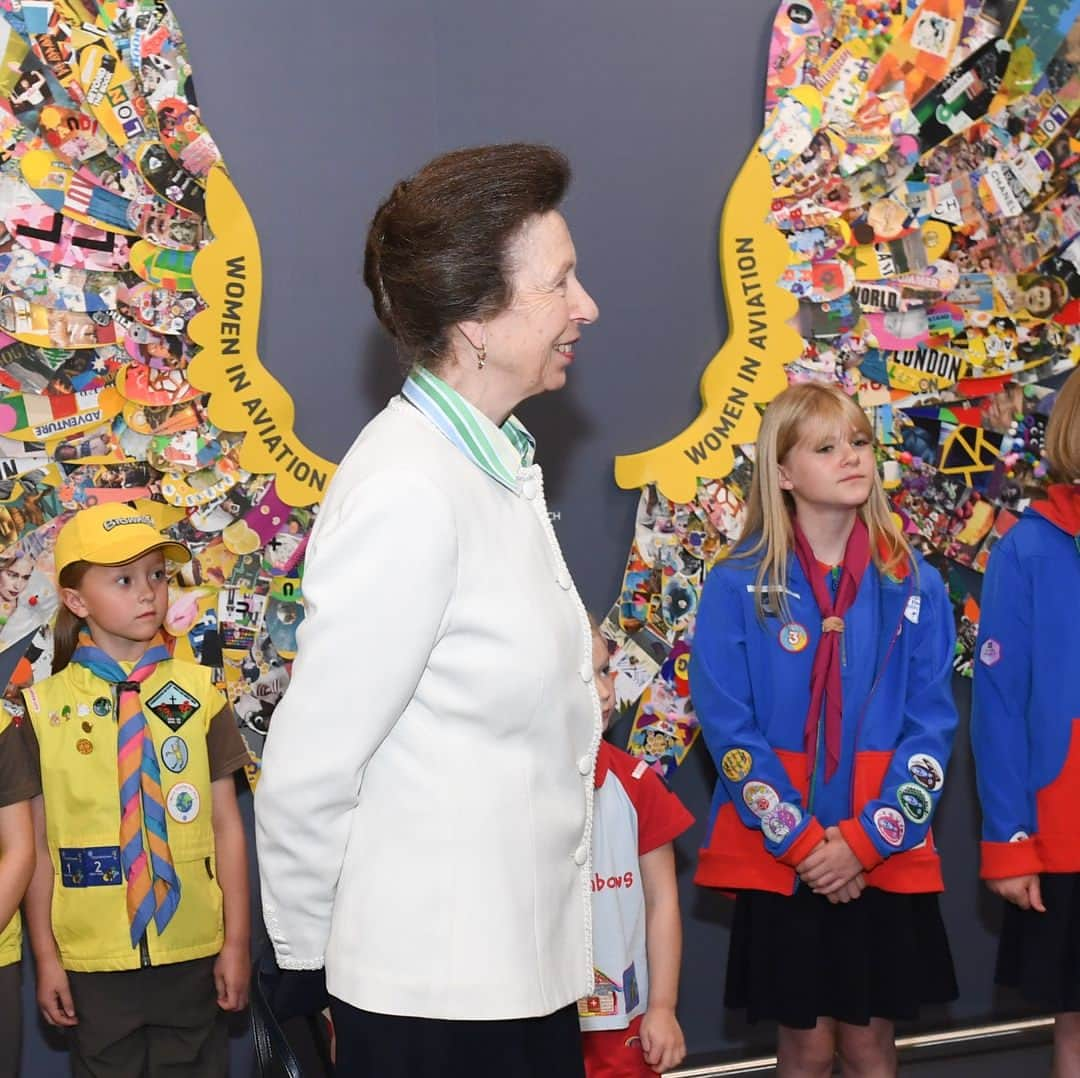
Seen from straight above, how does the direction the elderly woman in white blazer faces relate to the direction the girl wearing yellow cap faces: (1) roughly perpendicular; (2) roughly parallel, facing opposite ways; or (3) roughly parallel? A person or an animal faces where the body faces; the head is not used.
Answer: roughly perpendicular

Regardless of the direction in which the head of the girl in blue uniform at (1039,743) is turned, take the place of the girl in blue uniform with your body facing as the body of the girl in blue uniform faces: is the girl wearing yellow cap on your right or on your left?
on your right

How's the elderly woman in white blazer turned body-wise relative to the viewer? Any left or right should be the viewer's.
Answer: facing to the right of the viewer

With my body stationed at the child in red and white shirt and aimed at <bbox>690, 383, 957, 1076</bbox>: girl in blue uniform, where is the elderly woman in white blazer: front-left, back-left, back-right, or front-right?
back-right

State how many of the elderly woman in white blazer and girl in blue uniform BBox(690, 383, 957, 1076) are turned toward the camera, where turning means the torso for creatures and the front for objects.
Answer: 1

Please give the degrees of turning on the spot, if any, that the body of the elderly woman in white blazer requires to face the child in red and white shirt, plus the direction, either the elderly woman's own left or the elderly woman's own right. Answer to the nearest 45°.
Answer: approximately 90° to the elderly woman's own left

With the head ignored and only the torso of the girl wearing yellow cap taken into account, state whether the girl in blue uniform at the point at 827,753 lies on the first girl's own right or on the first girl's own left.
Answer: on the first girl's own left

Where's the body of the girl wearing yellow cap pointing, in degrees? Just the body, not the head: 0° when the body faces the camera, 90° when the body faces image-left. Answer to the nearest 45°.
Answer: approximately 0°

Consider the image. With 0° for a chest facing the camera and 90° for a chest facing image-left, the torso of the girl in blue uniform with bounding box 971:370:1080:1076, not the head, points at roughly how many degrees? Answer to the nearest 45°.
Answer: approximately 315°
